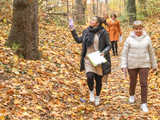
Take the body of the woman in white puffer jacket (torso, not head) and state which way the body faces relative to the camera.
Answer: toward the camera

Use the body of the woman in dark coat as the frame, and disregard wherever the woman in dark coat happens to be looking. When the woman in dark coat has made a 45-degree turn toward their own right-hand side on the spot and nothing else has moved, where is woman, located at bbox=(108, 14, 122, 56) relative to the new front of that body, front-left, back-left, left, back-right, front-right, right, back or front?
back-right

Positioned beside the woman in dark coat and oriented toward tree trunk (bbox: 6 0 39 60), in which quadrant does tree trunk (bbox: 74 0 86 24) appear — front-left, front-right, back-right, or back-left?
front-right

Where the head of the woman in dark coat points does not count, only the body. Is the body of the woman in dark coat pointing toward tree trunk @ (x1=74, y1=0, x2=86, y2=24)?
no

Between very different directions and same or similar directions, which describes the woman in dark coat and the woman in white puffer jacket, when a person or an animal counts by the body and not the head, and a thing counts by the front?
same or similar directions

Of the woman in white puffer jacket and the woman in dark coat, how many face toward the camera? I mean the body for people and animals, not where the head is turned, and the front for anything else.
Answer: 2

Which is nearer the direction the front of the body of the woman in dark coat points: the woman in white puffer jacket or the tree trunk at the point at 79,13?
the woman in white puffer jacket

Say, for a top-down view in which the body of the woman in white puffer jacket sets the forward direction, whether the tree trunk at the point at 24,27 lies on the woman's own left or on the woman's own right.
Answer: on the woman's own right

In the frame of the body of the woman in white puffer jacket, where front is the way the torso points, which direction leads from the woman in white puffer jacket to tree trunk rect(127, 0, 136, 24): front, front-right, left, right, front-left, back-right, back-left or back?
back

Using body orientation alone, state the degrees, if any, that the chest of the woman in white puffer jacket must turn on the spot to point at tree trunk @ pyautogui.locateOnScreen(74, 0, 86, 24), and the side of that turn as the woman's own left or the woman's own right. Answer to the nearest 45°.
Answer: approximately 180°

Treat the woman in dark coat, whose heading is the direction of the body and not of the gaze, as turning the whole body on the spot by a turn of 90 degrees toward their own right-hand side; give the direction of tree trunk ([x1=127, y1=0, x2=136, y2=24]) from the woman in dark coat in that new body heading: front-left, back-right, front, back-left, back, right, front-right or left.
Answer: right

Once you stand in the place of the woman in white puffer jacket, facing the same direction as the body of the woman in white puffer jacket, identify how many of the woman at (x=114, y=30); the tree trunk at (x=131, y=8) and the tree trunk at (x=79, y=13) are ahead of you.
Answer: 0

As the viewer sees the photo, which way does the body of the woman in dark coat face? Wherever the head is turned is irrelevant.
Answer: toward the camera

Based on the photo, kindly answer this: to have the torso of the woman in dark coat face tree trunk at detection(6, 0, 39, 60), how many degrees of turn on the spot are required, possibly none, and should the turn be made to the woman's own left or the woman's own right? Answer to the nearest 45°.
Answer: approximately 135° to the woman's own right
